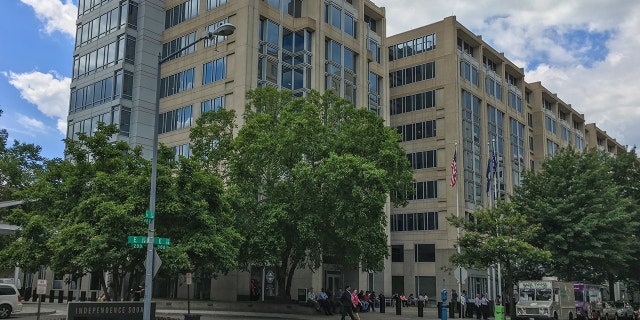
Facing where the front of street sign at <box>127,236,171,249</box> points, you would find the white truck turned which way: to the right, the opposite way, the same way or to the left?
to the right

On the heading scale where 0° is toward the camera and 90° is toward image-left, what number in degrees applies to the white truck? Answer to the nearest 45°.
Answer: approximately 45°

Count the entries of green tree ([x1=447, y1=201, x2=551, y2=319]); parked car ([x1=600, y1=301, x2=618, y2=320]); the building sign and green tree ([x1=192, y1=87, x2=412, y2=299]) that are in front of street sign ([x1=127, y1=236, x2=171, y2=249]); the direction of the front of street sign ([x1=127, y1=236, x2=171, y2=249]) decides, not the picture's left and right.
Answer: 0

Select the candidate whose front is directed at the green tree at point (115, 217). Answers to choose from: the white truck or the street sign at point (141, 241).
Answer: the white truck

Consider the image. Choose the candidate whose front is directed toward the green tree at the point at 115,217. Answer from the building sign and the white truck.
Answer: the white truck

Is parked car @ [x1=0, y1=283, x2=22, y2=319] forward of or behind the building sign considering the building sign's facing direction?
behind

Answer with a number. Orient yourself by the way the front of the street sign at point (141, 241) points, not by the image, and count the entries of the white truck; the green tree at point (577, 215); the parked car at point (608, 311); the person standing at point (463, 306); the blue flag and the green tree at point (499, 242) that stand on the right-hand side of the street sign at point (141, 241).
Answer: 0

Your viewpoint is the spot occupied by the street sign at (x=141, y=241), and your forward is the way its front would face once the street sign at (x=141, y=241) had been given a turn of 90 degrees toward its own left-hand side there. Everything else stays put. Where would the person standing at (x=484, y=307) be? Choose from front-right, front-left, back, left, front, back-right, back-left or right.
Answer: front-left

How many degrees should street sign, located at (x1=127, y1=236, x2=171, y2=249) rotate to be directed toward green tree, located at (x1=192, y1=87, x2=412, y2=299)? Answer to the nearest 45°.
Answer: approximately 135° to its left

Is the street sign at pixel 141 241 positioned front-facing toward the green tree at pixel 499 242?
no

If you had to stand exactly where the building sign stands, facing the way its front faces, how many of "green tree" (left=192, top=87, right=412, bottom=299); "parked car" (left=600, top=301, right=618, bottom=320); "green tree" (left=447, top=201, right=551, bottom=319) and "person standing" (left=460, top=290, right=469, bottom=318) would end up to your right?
0

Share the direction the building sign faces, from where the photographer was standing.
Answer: facing the viewer

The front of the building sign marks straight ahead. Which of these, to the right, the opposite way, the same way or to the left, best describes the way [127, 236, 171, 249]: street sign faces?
the same way

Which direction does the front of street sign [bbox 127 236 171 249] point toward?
toward the camera

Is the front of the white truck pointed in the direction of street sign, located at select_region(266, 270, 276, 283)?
no

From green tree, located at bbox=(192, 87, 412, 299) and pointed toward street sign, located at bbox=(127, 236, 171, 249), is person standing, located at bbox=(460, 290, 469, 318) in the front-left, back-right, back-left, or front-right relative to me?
back-left

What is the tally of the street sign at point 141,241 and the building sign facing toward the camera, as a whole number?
2

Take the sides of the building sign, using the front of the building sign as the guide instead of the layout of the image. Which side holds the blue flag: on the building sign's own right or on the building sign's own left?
on the building sign's own left
